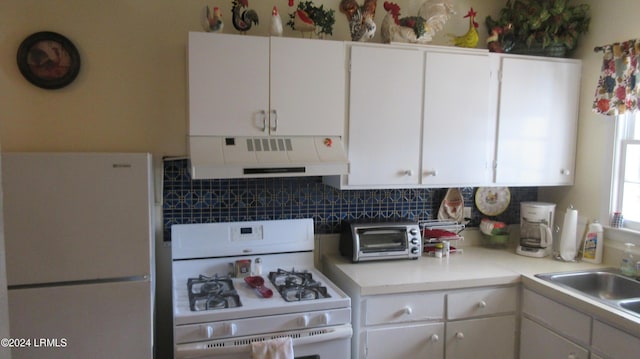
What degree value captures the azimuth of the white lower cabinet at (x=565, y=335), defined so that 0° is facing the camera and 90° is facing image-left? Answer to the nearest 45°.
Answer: approximately 45°

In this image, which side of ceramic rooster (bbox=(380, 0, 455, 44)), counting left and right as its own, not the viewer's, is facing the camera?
left

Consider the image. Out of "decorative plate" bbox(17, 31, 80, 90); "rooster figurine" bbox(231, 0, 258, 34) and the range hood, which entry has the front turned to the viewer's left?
the rooster figurine

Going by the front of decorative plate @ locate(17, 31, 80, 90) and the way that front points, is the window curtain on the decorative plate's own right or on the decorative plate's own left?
on the decorative plate's own left

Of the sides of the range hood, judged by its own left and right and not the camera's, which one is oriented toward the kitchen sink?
left

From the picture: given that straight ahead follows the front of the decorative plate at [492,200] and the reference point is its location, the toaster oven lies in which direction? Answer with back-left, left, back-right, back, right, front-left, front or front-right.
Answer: front-right

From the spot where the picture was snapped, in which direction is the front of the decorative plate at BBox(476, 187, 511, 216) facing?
facing the viewer

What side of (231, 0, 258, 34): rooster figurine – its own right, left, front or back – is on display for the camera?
left

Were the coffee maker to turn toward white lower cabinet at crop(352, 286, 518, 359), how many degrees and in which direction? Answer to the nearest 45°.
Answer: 0° — it already faces it

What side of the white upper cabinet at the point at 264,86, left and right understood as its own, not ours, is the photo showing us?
front

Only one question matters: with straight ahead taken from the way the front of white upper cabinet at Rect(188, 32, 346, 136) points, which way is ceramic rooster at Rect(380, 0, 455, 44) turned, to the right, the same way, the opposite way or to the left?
to the right

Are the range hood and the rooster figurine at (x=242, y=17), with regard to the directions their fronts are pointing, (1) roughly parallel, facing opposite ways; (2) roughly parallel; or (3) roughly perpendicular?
roughly perpendicular
